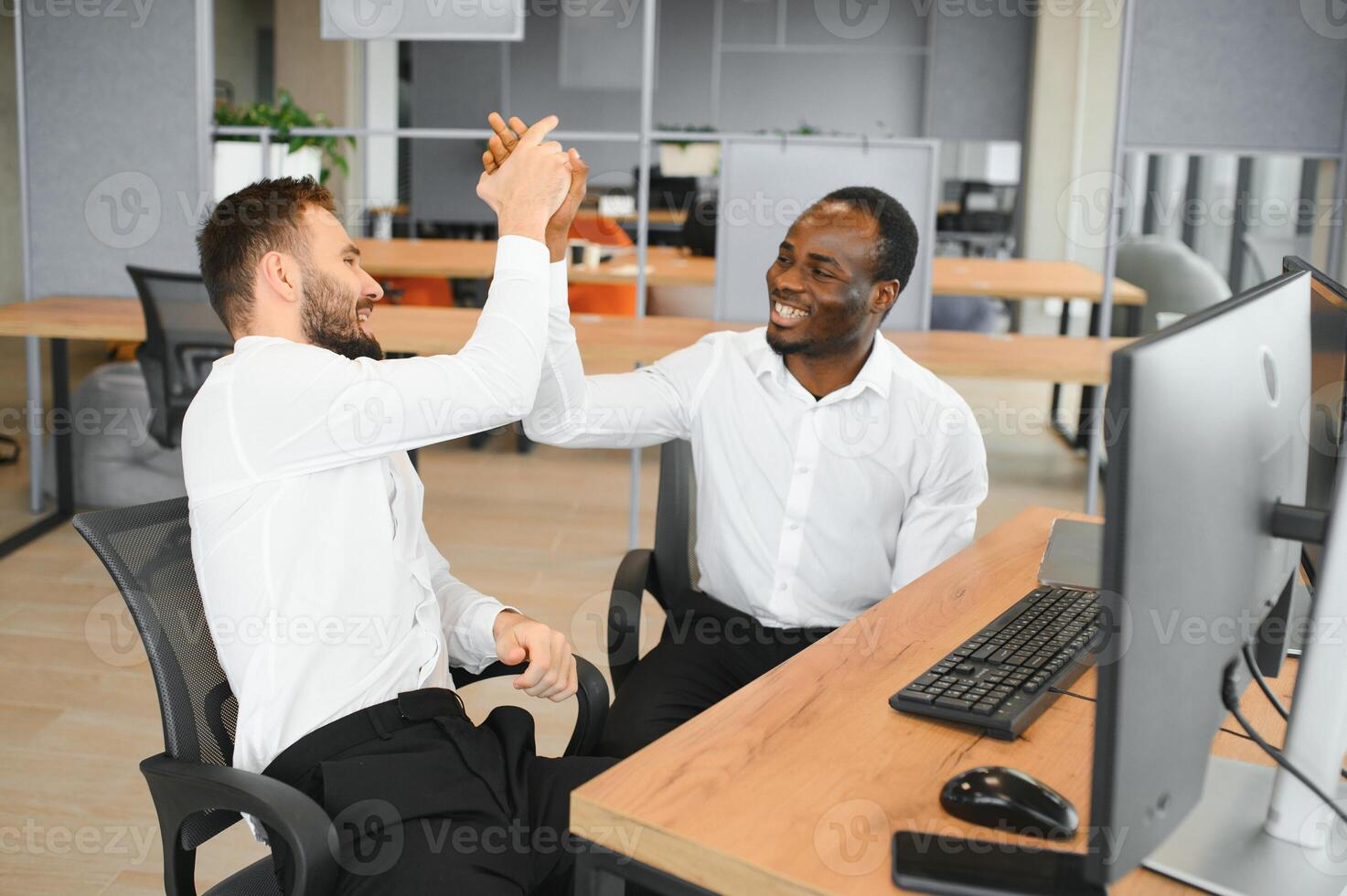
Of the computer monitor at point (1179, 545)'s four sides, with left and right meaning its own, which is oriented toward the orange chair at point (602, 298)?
front

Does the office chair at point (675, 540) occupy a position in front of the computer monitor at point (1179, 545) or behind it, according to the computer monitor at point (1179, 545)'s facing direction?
in front

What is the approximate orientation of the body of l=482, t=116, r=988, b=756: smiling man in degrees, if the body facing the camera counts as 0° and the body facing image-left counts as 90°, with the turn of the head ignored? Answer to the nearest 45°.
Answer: approximately 45°

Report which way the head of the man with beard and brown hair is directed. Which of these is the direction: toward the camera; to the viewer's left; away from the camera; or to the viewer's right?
to the viewer's right

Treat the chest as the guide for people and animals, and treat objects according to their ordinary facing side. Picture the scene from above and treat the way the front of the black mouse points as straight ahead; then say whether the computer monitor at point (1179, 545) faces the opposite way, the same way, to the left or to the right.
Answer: the opposite way

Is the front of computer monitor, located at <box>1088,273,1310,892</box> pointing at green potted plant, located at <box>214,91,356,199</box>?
yes

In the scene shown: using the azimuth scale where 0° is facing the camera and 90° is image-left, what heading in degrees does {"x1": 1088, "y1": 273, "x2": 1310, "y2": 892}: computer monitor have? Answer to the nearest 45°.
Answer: approximately 135°

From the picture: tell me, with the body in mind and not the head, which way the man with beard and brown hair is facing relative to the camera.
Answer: to the viewer's right
